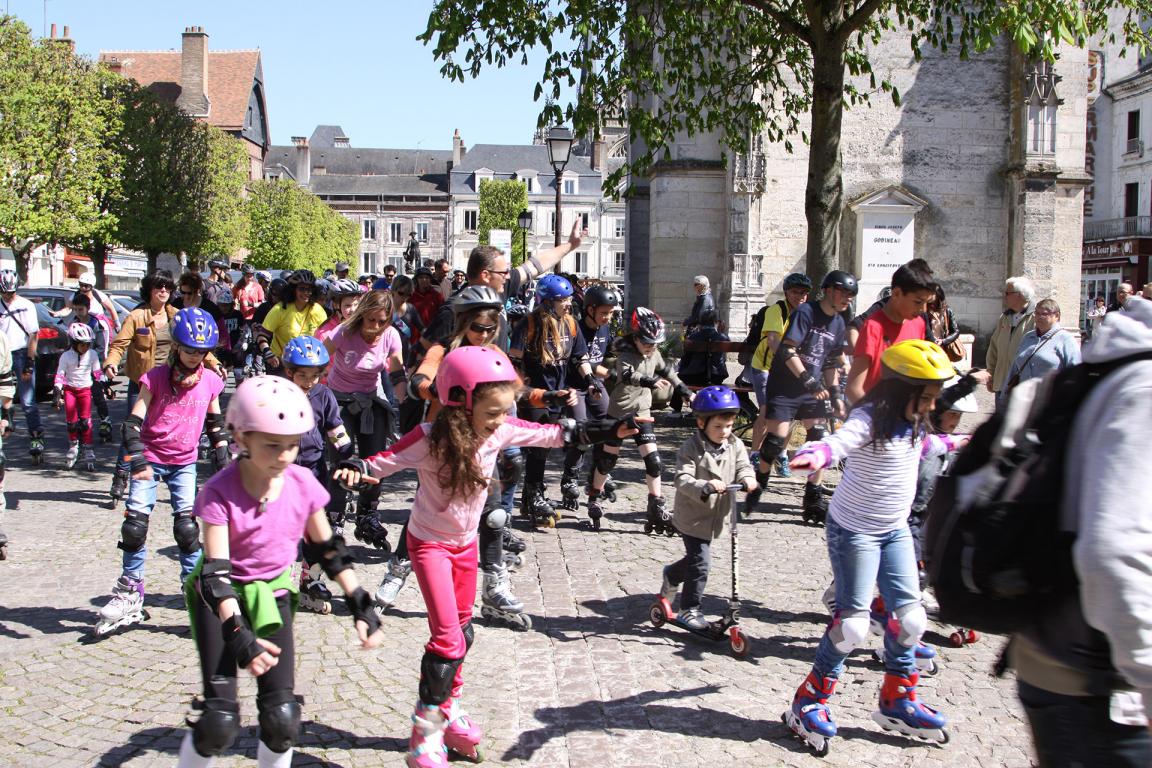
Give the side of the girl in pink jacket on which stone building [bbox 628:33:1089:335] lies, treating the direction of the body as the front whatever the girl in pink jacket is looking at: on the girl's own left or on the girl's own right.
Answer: on the girl's own left

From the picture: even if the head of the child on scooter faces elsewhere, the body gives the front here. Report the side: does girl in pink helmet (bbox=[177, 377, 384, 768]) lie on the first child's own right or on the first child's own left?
on the first child's own right

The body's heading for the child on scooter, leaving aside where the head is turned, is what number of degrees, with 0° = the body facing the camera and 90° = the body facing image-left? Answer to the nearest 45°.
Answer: approximately 315°

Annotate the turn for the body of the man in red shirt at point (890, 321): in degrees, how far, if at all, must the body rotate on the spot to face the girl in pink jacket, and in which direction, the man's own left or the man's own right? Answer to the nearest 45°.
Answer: approximately 90° to the man's own right

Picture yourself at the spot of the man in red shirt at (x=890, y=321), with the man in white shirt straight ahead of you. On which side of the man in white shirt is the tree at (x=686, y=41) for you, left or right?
right

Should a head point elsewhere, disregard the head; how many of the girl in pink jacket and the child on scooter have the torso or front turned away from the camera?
0

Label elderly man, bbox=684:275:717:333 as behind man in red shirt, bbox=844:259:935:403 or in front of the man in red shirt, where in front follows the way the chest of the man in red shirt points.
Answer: behind

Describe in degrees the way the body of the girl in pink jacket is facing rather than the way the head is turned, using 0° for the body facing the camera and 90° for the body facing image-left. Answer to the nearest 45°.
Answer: approximately 315°
